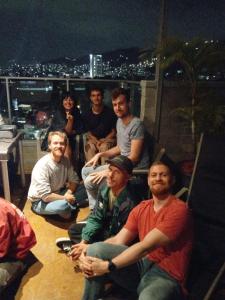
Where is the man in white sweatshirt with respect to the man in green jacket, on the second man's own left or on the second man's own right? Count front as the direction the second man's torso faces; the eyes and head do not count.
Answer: on the second man's own right

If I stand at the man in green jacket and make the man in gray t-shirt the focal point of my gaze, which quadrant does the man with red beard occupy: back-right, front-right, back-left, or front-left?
back-right

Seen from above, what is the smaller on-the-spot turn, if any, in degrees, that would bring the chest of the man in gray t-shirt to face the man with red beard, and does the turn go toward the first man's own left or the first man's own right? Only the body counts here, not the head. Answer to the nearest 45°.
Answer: approximately 45° to the first man's own left

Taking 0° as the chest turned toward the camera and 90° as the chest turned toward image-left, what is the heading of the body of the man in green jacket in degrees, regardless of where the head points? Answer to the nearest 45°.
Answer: approximately 45°

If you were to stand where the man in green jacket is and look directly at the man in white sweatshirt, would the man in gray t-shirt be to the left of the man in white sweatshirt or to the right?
right

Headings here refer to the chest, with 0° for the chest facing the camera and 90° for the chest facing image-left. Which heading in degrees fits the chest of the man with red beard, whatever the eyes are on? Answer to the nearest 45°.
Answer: approximately 45°

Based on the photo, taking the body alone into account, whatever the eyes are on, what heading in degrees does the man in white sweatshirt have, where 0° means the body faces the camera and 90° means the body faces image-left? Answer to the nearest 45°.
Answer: approximately 315°

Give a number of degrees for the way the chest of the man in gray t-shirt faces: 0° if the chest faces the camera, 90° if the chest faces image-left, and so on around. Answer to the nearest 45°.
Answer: approximately 45°

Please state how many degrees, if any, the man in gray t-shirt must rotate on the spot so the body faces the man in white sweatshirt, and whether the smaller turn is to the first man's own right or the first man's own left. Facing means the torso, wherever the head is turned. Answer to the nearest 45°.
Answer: approximately 45° to the first man's own right
